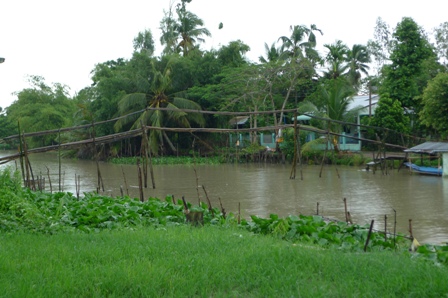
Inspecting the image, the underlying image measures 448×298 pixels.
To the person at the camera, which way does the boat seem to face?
facing to the left of the viewer

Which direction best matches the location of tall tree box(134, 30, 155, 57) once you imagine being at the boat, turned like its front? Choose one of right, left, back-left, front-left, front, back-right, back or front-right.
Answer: front-right

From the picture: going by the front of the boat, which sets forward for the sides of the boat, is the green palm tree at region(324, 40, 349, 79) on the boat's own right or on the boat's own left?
on the boat's own right

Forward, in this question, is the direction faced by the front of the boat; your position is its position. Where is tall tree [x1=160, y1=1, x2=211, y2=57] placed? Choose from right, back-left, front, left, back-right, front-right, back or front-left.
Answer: front-right

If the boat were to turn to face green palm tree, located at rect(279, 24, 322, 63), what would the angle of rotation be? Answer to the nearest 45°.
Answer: approximately 45° to its right

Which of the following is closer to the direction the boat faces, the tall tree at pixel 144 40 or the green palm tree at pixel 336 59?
the tall tree

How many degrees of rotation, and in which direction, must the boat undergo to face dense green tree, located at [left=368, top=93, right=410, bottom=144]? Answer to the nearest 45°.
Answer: approximately 90° to its right

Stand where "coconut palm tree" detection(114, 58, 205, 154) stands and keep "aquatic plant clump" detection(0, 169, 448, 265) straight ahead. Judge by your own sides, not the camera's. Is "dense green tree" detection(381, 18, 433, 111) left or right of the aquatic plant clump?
left
